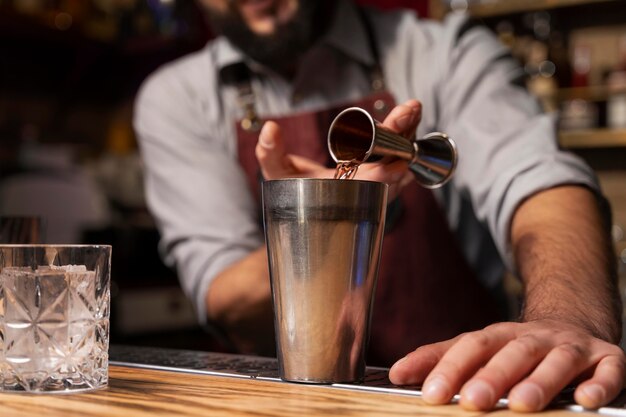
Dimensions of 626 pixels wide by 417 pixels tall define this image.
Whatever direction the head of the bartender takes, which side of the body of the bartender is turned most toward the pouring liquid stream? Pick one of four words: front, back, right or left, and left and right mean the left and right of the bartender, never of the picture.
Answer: front

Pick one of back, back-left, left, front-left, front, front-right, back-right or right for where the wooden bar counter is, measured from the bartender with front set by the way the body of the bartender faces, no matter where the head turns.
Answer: front

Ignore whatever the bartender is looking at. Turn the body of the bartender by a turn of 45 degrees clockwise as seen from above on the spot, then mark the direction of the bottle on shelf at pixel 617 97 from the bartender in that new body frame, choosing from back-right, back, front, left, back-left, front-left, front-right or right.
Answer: back

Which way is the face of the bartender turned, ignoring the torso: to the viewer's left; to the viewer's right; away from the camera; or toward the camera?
toward the camera

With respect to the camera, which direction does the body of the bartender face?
toward the camera

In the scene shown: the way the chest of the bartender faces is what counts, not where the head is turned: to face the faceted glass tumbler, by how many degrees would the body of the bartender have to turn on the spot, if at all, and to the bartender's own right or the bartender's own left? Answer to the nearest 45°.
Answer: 0° — they already face it
